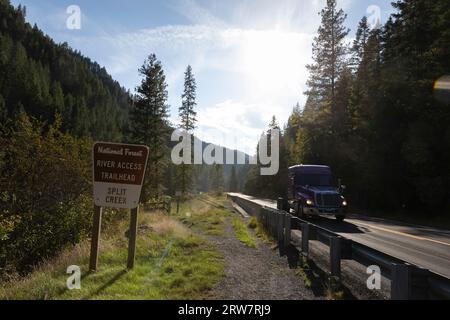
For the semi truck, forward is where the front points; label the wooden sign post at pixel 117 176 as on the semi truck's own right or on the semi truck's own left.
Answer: on the semi truck's own right

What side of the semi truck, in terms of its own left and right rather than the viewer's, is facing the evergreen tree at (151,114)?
back

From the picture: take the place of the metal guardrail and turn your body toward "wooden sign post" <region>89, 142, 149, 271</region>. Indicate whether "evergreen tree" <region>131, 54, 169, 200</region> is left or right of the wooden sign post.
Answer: right

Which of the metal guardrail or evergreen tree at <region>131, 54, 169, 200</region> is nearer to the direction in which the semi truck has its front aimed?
the metal guardrail

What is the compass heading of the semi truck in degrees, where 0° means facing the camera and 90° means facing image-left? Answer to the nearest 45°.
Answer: approximately 315°

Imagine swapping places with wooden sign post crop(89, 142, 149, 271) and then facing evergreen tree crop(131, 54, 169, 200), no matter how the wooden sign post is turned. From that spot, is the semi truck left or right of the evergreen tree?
right
